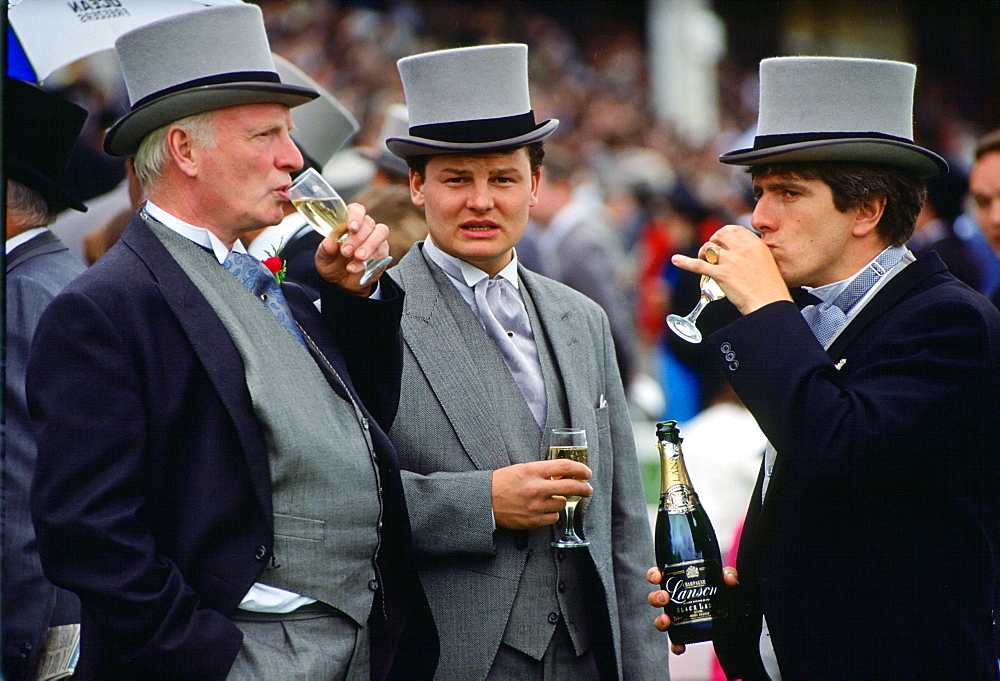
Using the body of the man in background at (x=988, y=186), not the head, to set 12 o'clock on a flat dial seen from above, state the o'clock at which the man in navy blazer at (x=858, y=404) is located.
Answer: The man in navy blazer is roughly at 12 o'clock from the man in background.

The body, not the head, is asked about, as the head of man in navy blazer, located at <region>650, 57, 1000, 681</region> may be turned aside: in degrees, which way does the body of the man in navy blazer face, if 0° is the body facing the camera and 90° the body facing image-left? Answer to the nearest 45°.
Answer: approximately 45°

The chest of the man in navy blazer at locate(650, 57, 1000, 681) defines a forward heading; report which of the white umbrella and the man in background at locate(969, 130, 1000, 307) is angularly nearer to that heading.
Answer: the white umbrella

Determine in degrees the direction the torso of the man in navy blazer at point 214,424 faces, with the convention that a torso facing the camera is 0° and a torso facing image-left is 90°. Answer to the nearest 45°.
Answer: approximately 315°

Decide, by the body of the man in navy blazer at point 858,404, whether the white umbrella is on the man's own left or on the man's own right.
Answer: on the man's own right

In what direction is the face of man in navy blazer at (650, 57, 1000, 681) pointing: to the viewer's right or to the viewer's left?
to the viewer's left

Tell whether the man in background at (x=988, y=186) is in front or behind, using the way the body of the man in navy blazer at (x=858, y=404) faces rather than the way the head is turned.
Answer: behind

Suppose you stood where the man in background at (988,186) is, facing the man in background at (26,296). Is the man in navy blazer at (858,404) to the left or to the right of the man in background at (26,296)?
left

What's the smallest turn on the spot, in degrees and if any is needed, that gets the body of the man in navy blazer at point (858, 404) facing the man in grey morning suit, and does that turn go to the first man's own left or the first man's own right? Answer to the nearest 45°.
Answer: approximately 45° to the first man's own right

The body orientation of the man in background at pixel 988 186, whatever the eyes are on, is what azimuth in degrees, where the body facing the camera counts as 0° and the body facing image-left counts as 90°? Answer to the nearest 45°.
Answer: approximately 0°

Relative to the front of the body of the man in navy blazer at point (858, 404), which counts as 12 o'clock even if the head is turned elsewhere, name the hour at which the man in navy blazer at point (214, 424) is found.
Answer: the man in navy blazer at point (214, 424) is roughly at 1 o'clock from the man in navy blazer at point (858, 404).
